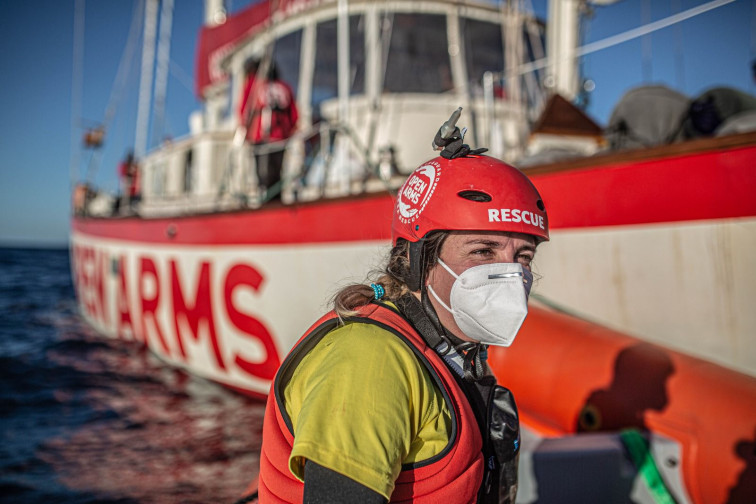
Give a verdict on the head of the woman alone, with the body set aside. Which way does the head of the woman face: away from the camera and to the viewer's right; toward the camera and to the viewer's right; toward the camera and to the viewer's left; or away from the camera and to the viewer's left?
toward the camera and to the viewer's right

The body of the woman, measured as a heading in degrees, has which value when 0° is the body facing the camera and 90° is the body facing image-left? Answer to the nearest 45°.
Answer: approximately 315°

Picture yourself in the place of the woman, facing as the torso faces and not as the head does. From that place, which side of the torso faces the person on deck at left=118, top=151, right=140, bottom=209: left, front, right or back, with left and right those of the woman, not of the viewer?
back
